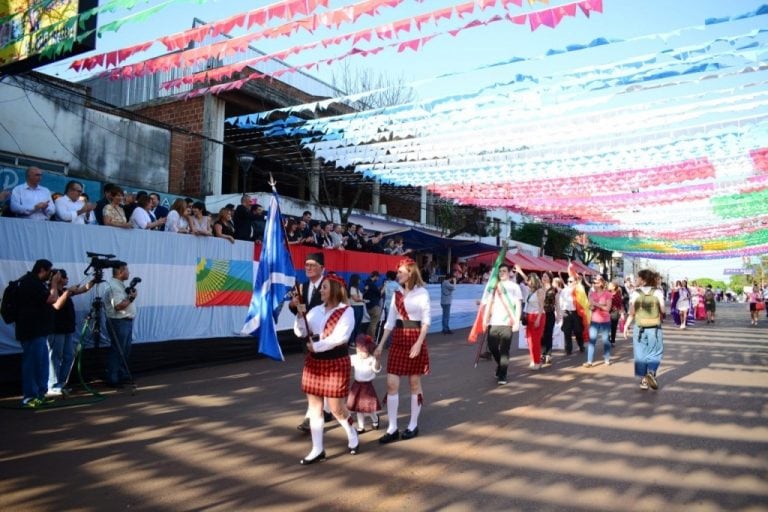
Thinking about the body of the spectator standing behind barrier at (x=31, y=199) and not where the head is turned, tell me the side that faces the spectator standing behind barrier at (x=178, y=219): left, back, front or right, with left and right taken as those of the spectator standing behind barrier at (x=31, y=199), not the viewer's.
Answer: left

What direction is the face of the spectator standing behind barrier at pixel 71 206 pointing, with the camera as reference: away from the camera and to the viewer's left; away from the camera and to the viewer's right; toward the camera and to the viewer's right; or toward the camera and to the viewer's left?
toward the camera and to the viewer's right

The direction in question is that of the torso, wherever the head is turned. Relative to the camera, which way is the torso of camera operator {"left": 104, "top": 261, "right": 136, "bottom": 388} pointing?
to the viewer's right

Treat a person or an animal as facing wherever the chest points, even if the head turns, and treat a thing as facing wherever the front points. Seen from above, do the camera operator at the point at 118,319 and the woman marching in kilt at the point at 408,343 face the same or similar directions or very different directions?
very different directions

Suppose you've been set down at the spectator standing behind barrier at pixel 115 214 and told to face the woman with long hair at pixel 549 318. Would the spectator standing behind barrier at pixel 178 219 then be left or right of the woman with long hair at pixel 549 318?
left

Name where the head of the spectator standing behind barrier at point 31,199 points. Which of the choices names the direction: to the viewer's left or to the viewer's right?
to the viewer's right

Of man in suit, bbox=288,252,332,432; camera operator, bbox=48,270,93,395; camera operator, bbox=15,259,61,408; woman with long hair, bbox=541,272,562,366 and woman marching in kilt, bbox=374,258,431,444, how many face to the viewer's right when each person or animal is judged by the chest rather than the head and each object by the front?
2

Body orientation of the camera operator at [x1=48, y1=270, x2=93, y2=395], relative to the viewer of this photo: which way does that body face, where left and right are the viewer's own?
facing to the right of the viewer
